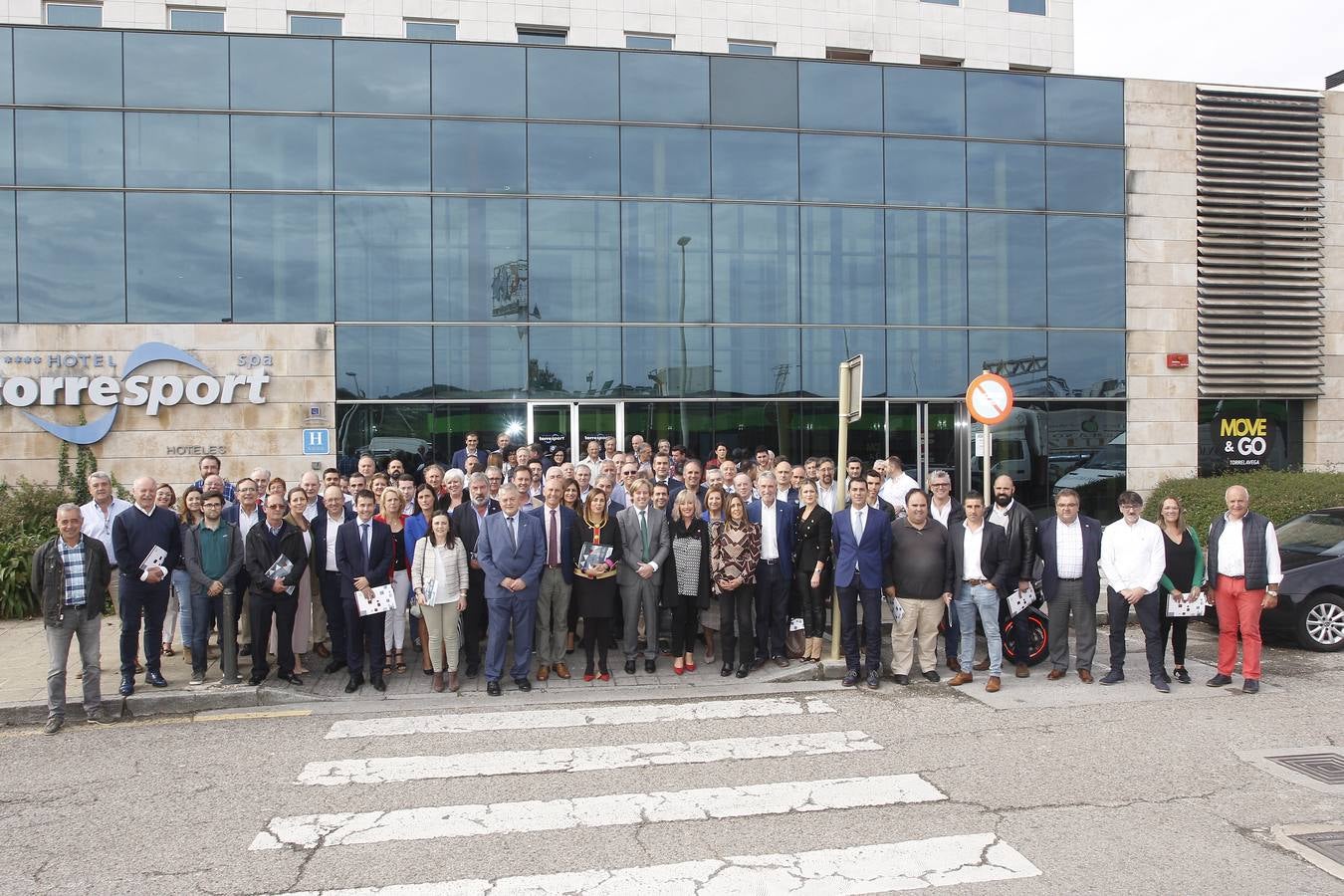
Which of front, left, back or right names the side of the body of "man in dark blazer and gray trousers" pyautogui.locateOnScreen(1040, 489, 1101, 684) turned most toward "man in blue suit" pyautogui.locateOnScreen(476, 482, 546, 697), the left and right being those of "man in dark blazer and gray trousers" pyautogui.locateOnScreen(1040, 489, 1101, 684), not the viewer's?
right

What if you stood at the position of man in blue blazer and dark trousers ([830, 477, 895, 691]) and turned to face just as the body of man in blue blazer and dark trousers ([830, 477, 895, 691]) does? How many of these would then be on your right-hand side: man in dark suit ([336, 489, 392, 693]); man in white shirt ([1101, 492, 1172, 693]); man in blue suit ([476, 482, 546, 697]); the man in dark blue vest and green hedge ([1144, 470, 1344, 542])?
2

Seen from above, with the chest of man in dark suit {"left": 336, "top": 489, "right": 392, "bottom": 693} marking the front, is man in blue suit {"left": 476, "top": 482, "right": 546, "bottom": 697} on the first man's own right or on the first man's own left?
on the first man's own left

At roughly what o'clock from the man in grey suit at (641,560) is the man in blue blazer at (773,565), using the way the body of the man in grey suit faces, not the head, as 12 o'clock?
The man in blue blazer is roughly at 9 o'clock from the man in grey suit.

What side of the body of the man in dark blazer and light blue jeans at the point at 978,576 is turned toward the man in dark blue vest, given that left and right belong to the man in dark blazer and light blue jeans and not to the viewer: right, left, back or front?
left

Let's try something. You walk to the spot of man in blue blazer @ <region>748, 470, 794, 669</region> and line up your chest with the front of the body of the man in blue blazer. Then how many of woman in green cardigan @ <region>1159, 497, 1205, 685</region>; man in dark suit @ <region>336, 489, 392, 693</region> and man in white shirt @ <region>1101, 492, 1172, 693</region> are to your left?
2
